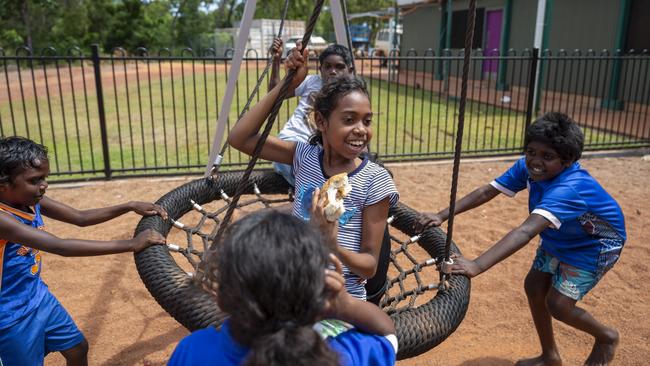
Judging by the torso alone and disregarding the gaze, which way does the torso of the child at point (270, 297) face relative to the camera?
away from the camera

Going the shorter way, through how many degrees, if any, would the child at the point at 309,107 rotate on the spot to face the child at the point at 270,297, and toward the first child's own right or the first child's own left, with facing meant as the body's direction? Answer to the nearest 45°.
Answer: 0° — they already face them

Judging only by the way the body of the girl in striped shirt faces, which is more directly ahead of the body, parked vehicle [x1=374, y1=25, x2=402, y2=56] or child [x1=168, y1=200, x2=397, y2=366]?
the child

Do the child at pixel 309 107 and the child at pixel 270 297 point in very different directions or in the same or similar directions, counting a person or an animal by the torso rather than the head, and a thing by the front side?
very different directions

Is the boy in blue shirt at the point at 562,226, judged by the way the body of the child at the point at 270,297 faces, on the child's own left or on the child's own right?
on the child's own right

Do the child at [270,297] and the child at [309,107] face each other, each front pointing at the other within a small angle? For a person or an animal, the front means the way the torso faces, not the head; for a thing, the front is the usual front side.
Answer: yes

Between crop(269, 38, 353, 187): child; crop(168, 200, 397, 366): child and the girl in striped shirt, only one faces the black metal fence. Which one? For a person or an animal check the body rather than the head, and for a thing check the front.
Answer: crop(168, 200, 397, 366): child

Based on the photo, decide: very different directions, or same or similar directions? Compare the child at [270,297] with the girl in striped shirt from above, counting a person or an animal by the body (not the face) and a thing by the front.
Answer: very different directions

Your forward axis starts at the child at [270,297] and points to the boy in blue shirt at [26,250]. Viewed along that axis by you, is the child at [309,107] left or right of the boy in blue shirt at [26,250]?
right

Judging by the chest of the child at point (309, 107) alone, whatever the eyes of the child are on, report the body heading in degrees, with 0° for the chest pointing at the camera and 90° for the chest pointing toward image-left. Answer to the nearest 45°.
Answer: approximately 0°

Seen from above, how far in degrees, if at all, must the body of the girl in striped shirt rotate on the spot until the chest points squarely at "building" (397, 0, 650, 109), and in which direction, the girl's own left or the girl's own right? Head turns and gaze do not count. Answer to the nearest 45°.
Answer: approximately 135° to the girl's own left

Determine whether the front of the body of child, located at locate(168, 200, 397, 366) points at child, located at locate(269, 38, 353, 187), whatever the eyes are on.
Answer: yes

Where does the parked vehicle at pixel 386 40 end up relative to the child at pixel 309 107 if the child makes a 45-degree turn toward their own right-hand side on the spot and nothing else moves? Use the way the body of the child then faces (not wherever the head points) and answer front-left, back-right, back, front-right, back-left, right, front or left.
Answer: back-right

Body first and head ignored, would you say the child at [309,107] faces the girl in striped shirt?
yes
